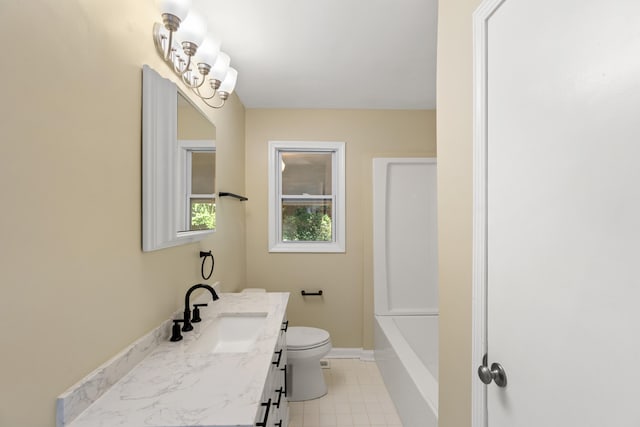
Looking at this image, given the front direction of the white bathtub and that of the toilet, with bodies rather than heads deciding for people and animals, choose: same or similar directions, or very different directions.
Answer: very different directions

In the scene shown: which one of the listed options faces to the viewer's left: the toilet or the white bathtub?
the white bathtub

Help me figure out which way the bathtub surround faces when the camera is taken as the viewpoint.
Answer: facing to the left of the viewer

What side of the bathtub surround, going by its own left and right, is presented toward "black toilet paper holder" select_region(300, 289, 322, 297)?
front

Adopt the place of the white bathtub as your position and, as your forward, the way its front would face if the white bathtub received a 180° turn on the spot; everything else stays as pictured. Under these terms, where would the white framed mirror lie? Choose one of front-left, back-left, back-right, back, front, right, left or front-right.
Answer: back-right

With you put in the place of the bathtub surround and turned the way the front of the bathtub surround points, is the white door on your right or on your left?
on your left

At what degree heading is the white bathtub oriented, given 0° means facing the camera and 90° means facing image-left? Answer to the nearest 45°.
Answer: approximately 90°

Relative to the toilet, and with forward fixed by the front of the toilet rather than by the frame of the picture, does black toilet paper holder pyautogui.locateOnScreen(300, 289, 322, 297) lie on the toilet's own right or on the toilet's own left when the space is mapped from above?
on the toilet's own left

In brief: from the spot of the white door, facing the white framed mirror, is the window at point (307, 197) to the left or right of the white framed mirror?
right

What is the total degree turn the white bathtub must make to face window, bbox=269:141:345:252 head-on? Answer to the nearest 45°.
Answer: approximately 45° to its right
